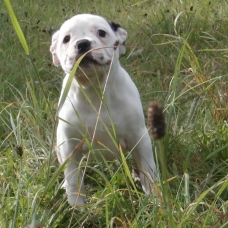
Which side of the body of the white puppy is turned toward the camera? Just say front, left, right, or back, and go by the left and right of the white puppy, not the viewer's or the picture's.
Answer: front

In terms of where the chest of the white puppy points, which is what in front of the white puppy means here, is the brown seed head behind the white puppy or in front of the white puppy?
in front
